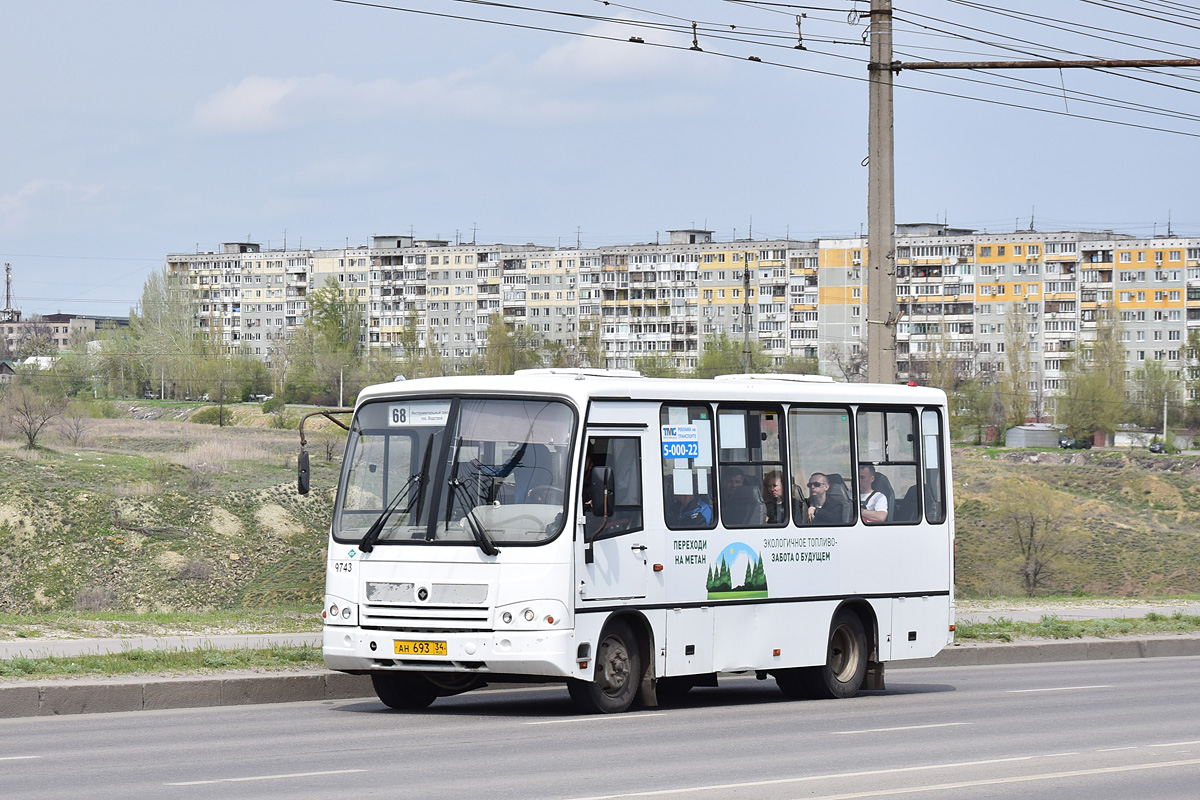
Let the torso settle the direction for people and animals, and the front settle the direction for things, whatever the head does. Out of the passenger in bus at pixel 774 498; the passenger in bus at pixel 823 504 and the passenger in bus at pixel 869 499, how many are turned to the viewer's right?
0

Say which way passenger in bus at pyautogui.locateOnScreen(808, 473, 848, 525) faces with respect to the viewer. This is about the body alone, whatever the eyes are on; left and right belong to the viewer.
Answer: facing the viewer and to the left of the viewer

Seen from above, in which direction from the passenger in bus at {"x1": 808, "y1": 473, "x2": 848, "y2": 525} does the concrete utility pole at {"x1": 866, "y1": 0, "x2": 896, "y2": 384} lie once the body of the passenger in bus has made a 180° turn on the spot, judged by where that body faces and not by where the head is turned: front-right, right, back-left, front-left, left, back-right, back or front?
front-left

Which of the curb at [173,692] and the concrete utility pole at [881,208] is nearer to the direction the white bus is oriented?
the curb

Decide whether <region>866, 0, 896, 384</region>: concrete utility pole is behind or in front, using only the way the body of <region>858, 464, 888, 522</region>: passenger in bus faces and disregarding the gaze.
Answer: behind

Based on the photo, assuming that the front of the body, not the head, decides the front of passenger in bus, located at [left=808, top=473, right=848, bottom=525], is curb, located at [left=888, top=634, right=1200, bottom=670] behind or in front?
behind

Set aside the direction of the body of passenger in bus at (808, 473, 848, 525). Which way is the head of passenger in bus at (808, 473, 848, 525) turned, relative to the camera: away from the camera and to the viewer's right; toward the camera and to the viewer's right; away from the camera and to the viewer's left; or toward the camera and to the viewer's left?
toward the camera and to the viewer's left

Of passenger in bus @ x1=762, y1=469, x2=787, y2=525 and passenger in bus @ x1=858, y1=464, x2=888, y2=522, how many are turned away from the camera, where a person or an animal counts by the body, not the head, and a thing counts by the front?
0

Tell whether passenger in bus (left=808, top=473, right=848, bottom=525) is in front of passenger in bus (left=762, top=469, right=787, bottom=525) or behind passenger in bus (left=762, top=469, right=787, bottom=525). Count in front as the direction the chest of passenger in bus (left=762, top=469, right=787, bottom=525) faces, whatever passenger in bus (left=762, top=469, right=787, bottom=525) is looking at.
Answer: behind

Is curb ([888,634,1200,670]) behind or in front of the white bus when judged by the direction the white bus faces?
behind

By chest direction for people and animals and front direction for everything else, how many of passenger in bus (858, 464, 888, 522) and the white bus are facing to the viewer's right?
0
